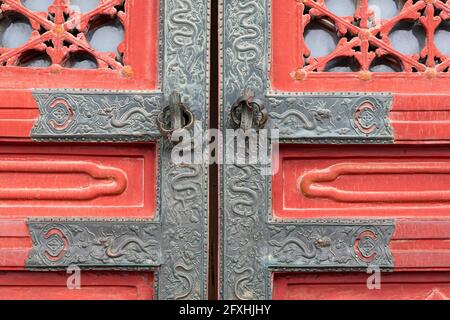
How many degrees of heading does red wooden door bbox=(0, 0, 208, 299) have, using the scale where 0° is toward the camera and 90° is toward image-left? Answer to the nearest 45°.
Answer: approximately 0°

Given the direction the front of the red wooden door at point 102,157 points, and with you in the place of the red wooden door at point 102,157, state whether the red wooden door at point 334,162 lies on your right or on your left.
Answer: on your left

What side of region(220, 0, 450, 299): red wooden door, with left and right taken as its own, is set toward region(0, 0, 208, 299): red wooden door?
right

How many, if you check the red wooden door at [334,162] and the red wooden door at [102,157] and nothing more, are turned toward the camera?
2
